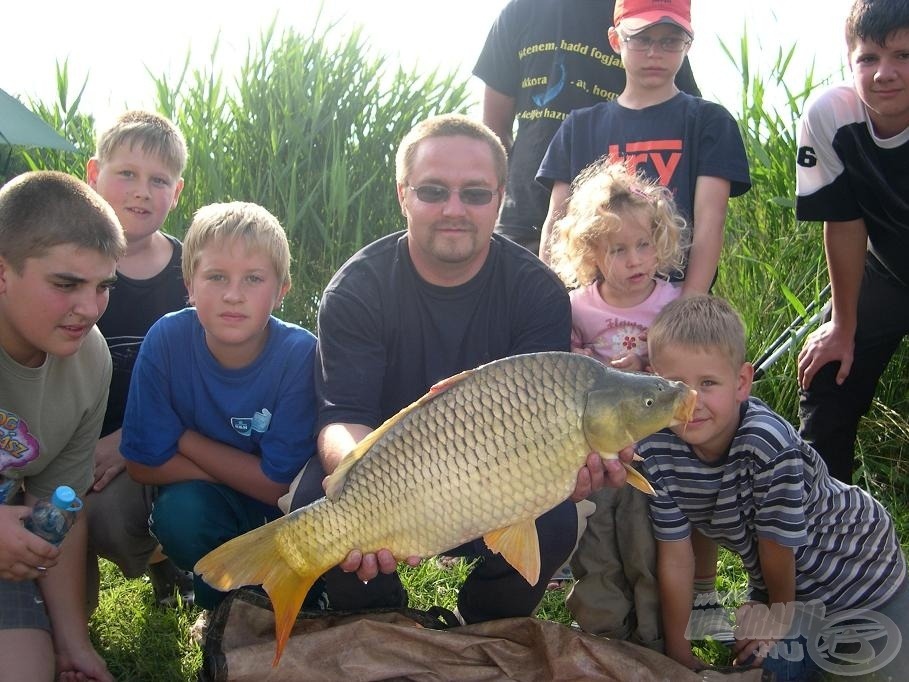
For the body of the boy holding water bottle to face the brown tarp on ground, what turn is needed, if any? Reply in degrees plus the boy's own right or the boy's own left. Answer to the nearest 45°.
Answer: approximately 90° to the boy's own left

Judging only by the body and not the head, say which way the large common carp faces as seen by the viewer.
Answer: to the viewer's right

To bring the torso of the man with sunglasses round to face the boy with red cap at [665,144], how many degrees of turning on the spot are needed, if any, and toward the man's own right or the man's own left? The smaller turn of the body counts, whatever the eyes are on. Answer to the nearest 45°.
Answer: approximately 135° to the man's own left

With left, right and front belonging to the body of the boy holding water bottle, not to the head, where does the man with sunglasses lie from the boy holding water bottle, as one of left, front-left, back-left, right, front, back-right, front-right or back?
front-left

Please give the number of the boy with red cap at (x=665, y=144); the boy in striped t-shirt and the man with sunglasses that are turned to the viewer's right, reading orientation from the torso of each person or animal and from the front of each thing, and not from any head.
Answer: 0

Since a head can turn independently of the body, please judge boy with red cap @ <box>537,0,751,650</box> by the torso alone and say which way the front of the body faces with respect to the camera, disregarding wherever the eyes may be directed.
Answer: toward the camera

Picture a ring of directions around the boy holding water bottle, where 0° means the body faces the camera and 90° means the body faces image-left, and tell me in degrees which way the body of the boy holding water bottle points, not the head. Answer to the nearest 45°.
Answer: approximately 315°

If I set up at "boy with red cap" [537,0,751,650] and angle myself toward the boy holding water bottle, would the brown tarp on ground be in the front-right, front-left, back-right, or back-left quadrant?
front-left

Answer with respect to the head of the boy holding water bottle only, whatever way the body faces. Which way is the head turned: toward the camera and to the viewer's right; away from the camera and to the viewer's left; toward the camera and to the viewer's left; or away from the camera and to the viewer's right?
toward the camera and to the viewer's right

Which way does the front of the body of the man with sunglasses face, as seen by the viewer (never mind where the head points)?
toward the camera

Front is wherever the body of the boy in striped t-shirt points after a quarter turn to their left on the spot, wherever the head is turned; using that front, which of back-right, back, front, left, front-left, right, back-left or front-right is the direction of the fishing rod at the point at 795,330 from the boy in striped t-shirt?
back-left
